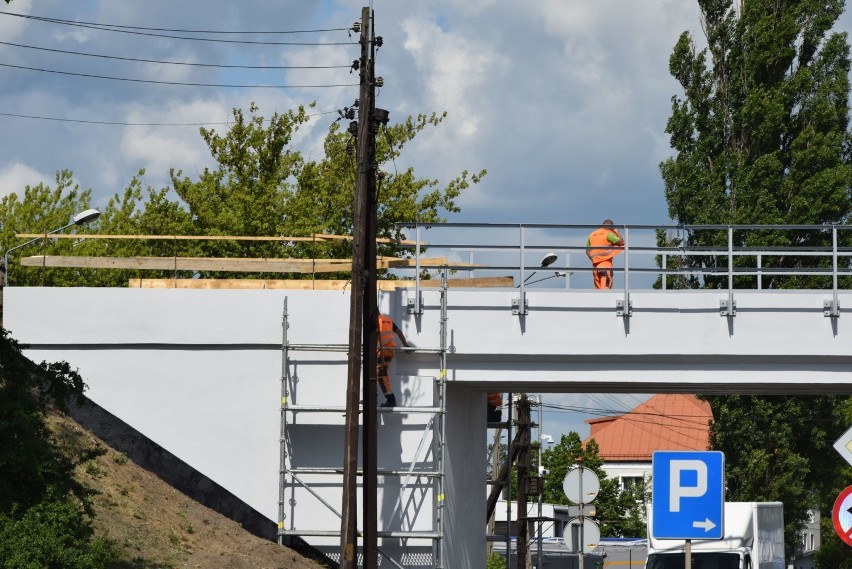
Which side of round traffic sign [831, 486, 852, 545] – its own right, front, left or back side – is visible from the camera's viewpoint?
front

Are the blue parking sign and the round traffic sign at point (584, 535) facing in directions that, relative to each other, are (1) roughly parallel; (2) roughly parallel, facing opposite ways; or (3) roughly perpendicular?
roughly parallel, facing opposite ways

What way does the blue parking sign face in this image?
toward the camera

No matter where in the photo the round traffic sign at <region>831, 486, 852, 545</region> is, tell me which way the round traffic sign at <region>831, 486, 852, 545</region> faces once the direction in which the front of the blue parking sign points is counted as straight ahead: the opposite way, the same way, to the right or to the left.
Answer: the same way

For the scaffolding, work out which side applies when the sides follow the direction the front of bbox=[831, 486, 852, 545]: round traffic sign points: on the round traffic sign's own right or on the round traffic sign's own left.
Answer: on the round traffic sign's own right

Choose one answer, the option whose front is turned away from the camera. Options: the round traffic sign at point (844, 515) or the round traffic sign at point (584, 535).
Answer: the round traffic sign at point (584, 535)

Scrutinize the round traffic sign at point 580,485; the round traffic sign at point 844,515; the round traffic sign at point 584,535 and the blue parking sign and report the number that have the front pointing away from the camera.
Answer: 2

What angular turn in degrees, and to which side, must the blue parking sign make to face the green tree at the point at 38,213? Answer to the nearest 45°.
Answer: approximately 135° to its right

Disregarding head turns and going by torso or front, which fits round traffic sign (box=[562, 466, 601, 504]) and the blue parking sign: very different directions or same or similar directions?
very different directions

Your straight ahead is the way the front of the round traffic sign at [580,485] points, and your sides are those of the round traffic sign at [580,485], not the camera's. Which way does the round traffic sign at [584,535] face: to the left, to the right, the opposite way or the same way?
the same way

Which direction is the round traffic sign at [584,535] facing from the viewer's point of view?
away from the camera

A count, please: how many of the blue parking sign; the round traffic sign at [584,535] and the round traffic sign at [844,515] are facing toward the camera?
2

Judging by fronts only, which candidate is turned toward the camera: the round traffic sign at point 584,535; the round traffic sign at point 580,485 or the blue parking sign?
the blue parking sign
